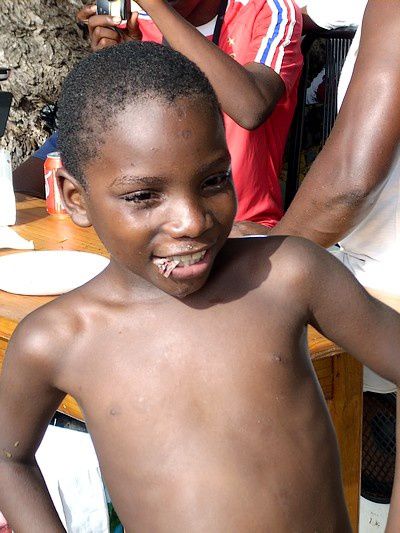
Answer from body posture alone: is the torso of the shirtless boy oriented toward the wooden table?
no

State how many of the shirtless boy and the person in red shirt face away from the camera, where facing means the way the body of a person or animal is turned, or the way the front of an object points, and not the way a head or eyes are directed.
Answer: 0

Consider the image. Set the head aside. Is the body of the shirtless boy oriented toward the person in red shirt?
no

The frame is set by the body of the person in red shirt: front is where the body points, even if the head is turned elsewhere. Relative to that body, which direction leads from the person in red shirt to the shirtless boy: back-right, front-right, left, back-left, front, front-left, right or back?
front-left

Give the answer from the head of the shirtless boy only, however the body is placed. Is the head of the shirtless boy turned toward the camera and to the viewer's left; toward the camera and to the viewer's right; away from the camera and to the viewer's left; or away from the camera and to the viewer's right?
toward the camera and to the viewer's right

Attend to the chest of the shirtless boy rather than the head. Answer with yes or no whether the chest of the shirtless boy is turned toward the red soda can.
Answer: no

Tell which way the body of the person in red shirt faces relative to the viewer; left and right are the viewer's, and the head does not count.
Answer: facing the viewer and to the left of the viewer

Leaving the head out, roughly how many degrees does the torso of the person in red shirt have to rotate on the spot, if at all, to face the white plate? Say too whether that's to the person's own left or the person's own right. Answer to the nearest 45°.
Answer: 0° — they already face it

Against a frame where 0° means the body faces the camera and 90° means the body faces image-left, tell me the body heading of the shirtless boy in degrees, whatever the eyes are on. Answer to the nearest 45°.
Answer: approximately 0°

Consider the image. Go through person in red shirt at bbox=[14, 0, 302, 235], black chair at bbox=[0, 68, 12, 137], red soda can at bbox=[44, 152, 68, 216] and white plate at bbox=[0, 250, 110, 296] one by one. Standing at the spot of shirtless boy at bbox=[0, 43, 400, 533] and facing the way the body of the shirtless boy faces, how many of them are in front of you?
0

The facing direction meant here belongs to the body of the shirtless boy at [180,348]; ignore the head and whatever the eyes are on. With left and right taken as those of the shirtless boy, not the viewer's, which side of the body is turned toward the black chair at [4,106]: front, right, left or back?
back
